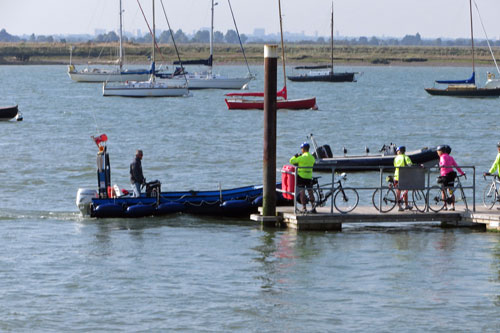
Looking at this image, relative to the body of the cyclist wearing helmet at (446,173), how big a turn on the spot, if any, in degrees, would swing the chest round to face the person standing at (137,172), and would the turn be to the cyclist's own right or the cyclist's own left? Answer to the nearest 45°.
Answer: approximately 90° to the cyclist's own left

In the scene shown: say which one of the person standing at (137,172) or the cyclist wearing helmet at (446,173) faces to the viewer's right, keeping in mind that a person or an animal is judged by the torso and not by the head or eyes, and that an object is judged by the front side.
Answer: the person standing

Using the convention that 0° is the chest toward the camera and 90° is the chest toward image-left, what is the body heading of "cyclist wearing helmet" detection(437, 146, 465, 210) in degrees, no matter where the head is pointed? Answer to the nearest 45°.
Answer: approximately 90°

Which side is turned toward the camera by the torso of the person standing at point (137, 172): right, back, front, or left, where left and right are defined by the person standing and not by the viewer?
right

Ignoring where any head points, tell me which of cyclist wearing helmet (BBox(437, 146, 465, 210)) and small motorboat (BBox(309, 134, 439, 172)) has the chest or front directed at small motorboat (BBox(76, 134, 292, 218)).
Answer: the cyclist wearing helmet

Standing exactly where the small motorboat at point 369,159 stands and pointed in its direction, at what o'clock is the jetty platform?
The jetty platform is roughly at 3 o'clock from the small motorboat.

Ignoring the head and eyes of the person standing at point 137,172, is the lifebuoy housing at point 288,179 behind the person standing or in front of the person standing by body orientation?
in front

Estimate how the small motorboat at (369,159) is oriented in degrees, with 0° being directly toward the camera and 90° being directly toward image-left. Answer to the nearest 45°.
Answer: approximately 270°

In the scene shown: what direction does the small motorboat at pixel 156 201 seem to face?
to the viewer's right
